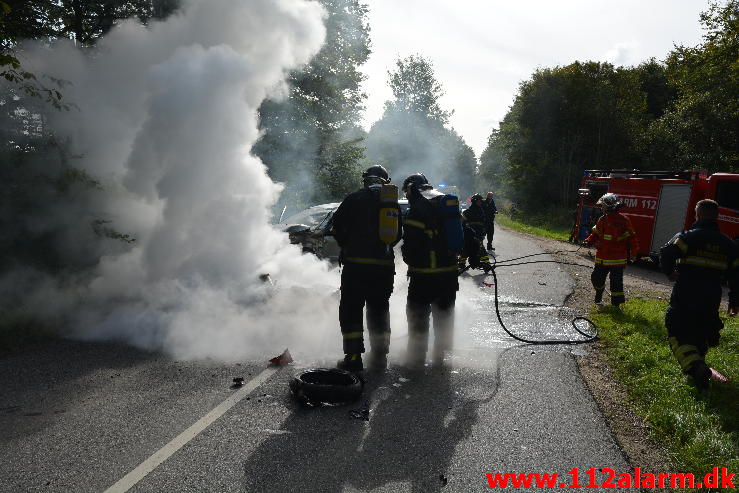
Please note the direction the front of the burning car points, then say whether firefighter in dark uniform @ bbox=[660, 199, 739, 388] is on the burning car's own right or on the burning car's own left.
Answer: on the burning car's own left

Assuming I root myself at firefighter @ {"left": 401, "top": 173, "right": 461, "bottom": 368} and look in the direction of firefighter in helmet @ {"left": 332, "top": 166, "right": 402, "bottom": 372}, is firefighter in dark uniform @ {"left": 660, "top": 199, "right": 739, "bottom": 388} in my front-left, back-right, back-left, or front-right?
back-left

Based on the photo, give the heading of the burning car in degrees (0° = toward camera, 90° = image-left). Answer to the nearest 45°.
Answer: approximately 45°

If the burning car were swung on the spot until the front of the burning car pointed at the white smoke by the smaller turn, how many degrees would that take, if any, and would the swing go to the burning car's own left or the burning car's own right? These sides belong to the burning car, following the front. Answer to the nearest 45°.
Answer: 0° — it already faces it

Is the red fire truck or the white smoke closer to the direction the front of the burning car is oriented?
the white smoke

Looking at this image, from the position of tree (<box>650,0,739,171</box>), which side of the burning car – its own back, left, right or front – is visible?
back

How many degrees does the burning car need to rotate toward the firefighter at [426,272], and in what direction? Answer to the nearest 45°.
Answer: approximately 45° to its left

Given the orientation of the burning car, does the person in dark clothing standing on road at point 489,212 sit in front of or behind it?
behind

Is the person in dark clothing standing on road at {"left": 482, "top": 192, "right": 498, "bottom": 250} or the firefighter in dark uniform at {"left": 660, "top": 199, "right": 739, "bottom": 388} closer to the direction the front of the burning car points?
the firefighter in dark uniform

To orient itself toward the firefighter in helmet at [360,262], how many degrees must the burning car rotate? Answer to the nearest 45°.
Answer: approximately 45° to its left

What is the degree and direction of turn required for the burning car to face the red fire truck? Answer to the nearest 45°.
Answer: approximately 135° to its left

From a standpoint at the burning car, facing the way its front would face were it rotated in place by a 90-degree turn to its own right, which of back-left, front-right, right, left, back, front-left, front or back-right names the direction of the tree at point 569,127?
right

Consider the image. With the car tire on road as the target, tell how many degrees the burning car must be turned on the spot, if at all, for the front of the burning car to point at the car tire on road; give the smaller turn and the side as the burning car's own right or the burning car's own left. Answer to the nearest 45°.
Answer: approximately 45° to the burning car's own left

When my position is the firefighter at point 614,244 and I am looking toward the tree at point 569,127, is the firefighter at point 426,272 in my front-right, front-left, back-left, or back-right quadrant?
back-left
